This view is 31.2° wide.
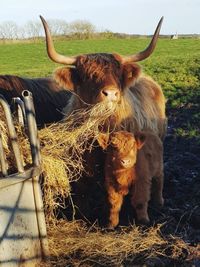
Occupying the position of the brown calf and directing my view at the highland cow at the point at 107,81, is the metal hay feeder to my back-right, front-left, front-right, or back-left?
back-left

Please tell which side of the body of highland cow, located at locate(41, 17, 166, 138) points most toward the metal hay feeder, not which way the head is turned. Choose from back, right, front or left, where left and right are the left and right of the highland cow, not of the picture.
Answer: front

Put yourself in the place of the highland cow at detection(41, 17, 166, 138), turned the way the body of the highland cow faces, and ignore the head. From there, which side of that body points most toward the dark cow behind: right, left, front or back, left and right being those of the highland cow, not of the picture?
right

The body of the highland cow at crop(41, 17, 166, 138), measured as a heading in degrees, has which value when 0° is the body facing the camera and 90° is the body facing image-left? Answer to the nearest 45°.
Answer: approximately 45°

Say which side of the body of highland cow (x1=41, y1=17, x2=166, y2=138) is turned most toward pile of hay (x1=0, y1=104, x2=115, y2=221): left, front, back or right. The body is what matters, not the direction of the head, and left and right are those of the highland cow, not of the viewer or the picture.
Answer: front
